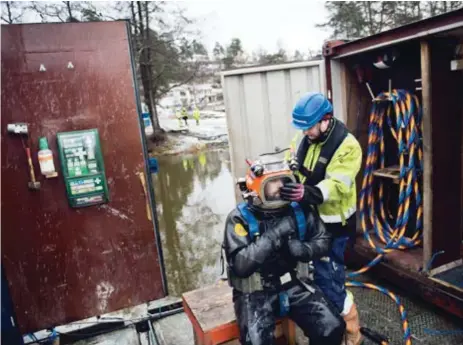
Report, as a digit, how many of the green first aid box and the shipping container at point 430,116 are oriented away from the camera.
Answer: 0

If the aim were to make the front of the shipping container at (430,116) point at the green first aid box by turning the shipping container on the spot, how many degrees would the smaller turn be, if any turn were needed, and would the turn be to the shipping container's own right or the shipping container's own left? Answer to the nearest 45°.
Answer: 0° — it already faces it

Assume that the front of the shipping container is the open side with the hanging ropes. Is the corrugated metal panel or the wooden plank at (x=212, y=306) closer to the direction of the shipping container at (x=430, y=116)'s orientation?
the wooden plank

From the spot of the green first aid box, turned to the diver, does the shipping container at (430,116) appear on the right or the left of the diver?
left

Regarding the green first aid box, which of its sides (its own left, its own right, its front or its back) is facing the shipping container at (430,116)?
left

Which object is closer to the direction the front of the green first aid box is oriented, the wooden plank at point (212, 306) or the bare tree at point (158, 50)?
the wooden plank

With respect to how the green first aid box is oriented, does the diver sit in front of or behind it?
in front

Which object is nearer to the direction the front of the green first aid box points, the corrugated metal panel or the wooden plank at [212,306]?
the wooden plank

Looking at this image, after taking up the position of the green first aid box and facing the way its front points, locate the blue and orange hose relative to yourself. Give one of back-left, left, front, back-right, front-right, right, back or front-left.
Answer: left

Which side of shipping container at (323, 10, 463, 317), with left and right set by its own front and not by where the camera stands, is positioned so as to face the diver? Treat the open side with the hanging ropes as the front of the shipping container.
front

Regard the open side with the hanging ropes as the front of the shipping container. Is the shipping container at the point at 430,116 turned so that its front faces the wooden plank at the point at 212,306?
yes

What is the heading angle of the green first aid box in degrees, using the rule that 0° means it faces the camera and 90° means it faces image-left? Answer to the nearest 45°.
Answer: approximately 0°

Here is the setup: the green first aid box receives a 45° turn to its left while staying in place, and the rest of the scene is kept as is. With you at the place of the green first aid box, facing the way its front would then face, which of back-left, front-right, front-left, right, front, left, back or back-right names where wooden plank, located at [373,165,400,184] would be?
front-left

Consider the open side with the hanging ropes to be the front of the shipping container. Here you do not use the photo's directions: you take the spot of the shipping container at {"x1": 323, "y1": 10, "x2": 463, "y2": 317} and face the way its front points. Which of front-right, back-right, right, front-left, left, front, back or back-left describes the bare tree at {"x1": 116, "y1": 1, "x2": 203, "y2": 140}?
right

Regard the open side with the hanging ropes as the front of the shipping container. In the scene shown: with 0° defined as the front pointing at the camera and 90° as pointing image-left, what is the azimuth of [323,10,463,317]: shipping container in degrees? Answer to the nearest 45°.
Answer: approximately 45°

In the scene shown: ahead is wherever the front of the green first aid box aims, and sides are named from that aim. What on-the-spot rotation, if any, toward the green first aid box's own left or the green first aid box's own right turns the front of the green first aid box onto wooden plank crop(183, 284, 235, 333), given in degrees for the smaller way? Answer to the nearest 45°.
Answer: approximately 45° to the green first aid box's own left
